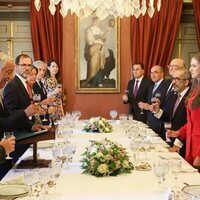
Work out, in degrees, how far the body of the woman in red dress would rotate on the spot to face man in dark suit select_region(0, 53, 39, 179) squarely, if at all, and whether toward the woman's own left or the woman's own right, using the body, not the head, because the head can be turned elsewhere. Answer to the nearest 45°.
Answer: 0° — they already face them

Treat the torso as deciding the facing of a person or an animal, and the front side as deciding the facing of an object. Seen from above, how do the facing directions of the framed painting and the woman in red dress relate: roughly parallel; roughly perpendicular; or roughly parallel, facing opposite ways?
roughly perpendicular

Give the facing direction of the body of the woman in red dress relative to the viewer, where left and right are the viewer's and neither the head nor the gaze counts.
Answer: facing to the left of the viewer

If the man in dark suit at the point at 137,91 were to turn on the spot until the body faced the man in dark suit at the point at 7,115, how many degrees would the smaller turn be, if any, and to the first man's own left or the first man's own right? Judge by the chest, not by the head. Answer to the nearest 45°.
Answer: approximately 45° to the first man's own left

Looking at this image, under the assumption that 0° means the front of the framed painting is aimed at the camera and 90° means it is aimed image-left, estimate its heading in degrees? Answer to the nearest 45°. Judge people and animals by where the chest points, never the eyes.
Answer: approximately 0°

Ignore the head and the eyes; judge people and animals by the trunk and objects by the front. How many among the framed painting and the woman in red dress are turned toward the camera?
1

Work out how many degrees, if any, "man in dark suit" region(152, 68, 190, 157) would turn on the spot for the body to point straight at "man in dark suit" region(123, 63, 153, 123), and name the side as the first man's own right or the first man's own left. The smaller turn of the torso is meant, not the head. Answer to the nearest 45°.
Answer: approximately 135° to the first man's own right

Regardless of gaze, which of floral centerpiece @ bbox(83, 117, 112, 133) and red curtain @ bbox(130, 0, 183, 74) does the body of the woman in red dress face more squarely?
the floral centerpiece

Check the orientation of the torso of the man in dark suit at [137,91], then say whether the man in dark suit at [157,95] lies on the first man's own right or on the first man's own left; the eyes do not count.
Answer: on the first man's own left
